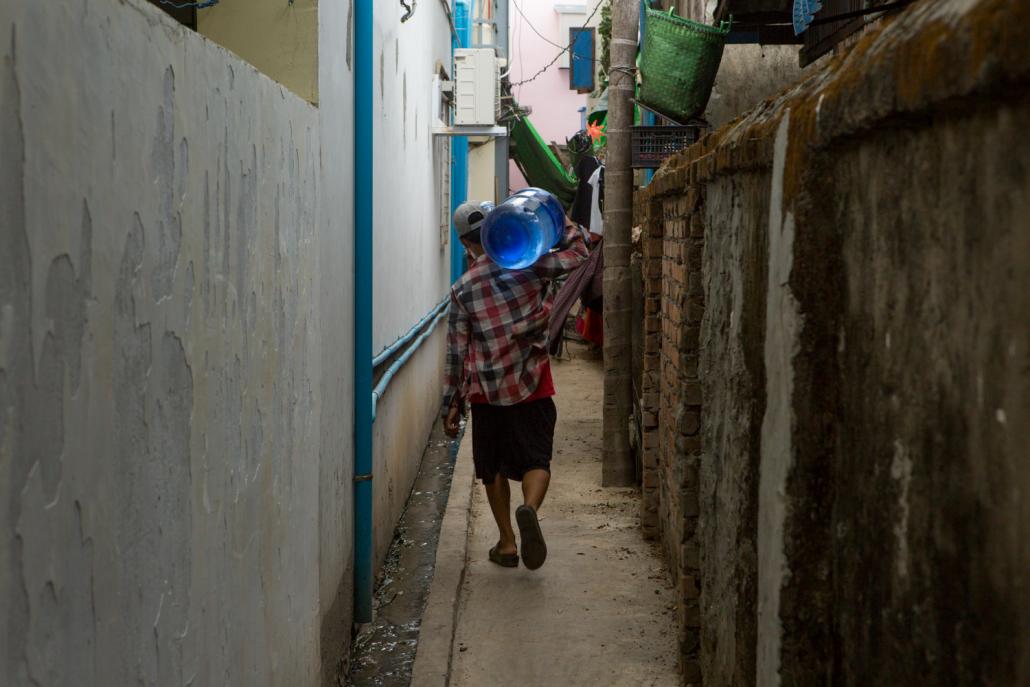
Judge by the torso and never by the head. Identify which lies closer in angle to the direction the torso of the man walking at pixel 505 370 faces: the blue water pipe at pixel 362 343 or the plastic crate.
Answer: the plastic crate

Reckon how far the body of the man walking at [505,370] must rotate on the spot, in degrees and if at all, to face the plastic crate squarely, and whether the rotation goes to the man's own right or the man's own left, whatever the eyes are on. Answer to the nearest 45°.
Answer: approximately 45° to the man's own right

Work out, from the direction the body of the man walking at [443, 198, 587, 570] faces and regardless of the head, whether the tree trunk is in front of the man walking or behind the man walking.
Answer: in front

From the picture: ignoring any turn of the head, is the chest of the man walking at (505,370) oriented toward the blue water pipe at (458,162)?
yes

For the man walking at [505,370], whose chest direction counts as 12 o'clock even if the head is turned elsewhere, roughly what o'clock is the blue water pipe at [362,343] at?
The blue water pipe is roughly at 7 o'clock from the man walking.

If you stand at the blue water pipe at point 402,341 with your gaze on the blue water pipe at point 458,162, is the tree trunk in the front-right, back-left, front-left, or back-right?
front-right

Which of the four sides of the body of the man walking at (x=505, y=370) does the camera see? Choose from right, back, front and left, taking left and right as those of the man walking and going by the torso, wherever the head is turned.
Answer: back

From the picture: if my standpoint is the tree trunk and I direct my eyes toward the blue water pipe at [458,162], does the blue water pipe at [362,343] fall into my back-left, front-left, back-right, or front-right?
back-left

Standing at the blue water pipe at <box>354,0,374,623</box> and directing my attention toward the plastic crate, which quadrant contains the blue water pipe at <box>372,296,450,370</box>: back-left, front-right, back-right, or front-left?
front-left

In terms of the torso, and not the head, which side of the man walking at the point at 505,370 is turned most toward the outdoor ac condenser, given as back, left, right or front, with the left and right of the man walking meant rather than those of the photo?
front
